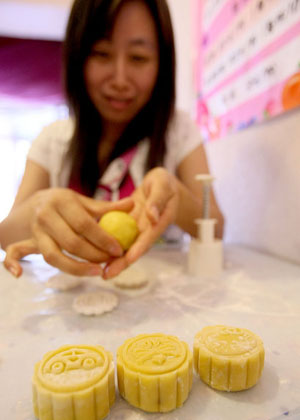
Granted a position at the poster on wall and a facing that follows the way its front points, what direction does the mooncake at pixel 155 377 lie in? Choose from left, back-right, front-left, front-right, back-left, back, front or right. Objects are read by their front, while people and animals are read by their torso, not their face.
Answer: front-left

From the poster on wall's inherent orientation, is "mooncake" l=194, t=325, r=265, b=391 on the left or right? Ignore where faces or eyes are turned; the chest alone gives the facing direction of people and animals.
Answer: on its left

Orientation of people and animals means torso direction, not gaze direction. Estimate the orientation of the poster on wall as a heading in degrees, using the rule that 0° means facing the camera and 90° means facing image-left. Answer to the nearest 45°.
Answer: approximately 45°

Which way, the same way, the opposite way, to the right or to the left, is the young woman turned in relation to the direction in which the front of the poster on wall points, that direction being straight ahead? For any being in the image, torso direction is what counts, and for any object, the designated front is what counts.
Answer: to the left

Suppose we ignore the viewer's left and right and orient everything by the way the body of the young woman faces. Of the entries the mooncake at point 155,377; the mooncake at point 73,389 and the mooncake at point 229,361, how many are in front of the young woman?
3

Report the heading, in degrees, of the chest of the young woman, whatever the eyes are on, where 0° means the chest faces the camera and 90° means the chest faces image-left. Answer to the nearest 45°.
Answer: approximately 0°

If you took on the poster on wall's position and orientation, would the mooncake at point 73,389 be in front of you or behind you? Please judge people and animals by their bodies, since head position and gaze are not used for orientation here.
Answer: in front

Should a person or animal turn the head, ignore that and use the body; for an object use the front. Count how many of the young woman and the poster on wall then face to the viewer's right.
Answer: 0
